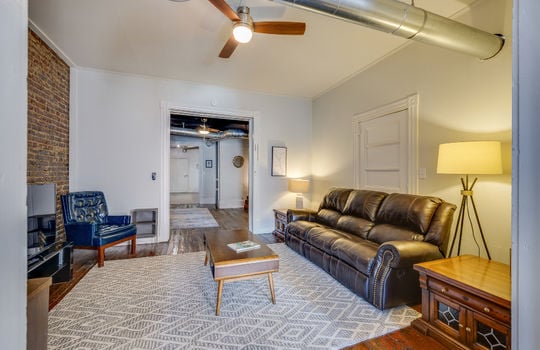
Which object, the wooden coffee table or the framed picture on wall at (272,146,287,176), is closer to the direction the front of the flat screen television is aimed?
the wooden coffee table

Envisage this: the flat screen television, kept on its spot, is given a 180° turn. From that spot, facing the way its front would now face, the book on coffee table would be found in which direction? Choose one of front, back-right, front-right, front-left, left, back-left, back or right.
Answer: back

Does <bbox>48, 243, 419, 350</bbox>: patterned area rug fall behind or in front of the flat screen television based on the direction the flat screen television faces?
in front

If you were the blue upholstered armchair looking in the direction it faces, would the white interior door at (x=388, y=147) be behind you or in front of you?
in front

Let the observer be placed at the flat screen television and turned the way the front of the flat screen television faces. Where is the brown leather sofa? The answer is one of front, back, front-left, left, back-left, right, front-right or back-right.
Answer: front

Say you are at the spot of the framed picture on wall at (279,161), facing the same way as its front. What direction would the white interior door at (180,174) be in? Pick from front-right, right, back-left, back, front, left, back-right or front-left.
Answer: back-right

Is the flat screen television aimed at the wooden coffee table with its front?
yes

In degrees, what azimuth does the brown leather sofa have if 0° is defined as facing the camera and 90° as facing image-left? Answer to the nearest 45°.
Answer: approximately 45°

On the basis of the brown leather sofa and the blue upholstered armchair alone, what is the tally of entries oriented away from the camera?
0

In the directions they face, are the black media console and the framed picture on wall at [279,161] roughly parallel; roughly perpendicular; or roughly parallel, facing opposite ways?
roughly perpendicular

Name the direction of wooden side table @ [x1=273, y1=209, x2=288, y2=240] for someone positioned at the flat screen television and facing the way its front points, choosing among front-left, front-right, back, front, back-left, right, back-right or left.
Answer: front-left

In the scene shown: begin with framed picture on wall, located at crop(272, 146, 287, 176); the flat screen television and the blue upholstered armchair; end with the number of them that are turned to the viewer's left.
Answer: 0

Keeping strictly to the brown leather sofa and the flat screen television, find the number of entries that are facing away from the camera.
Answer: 0

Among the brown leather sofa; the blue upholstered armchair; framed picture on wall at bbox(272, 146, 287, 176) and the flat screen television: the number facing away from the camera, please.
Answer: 0

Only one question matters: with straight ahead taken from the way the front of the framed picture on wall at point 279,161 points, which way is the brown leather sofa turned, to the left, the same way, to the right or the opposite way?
to the right

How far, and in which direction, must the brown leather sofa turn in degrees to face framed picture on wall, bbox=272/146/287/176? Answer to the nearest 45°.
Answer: approximately 90° to its right

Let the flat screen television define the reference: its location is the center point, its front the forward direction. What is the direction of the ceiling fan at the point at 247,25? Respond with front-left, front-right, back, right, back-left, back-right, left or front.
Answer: front

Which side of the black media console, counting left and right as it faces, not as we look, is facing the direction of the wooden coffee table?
front

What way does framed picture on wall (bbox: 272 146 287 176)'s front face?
toward the camera
